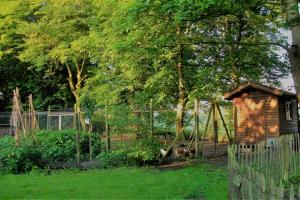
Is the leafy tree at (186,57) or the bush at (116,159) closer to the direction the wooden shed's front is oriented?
the bush

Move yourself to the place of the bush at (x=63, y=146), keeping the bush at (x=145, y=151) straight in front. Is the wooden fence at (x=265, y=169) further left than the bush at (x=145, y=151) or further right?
right

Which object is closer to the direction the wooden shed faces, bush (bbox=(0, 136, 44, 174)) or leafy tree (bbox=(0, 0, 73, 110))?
the bush

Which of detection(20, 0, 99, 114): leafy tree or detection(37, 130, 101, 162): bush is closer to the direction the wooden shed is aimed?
the bush

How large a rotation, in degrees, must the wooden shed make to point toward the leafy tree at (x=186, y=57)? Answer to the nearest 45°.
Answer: approximately 90° to its right

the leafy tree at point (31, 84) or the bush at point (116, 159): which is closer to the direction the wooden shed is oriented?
the bush

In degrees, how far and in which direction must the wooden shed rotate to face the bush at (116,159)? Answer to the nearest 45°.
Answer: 0° — it already faces it

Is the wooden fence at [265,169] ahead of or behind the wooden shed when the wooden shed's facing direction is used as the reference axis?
ahead

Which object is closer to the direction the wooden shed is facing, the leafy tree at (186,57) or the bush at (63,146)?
the bush

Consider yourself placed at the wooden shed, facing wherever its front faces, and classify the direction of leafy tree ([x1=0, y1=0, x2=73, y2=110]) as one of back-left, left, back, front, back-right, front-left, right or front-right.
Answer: right

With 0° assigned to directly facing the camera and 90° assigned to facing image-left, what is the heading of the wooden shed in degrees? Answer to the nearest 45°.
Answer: approximately 45°

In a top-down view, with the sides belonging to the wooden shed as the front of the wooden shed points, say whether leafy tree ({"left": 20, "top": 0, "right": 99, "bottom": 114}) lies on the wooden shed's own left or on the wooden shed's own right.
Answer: on the wooden shed's own right
